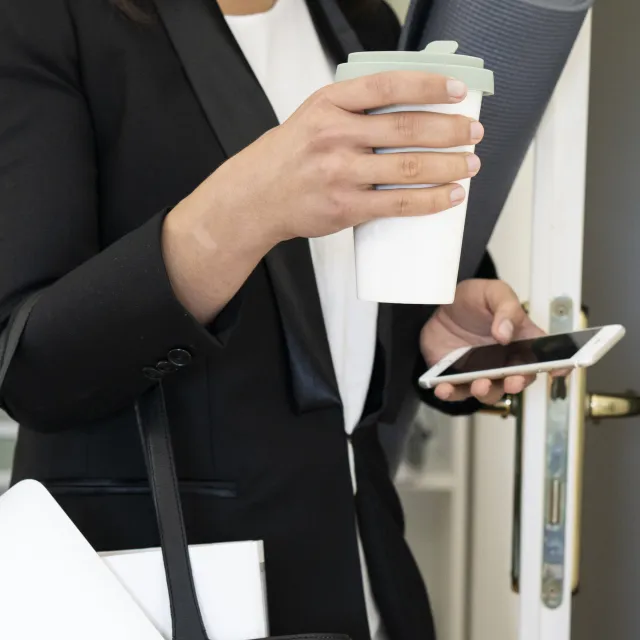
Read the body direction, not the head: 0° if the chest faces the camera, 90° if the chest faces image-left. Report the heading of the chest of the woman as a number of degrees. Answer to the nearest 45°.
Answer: approximately 315°
